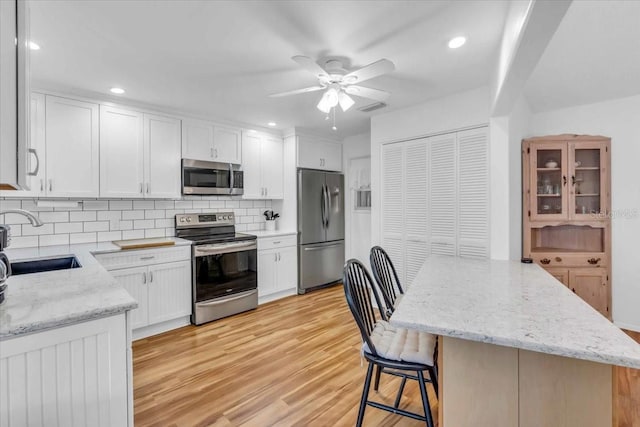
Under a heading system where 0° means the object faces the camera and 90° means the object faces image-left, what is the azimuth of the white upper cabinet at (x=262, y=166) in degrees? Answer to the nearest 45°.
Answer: approximately 315°

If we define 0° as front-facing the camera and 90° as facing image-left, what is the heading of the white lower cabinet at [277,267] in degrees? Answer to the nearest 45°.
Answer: approximately 315°

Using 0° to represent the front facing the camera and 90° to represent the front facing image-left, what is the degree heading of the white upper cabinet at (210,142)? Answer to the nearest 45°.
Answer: approximately 315°

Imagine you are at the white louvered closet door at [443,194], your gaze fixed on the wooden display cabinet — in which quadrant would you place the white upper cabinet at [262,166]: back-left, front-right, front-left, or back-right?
back-left

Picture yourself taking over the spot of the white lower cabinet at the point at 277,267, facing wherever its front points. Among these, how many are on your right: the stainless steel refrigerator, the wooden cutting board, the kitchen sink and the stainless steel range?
3
